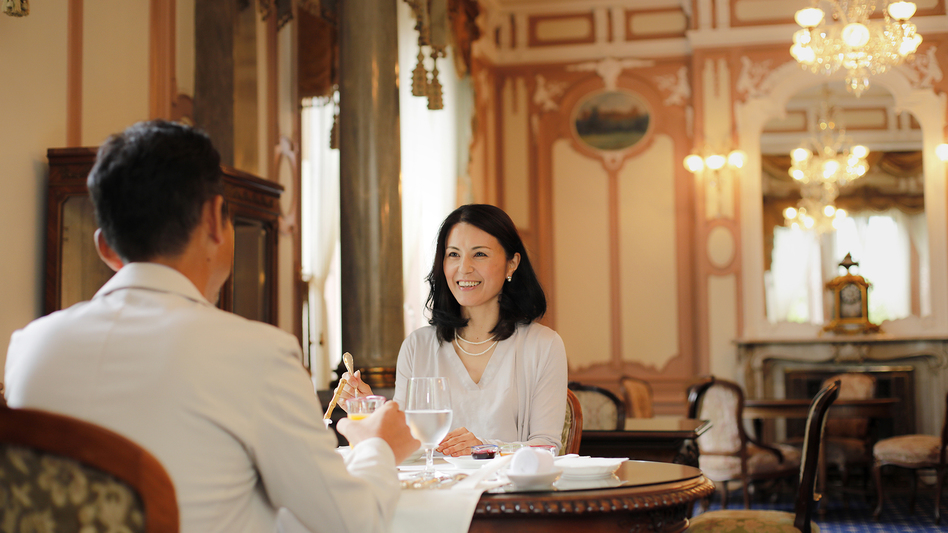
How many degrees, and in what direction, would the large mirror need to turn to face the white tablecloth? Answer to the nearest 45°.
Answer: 0° — it already faces it

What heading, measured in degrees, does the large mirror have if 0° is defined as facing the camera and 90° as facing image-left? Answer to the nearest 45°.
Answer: approximately 0°

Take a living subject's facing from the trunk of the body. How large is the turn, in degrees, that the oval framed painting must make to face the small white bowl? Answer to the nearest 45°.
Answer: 0° — it already faces it

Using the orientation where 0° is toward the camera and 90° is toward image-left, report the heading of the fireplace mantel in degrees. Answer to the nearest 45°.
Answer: approximately 0°

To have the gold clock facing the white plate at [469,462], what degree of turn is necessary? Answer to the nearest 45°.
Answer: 0° — it already faces it

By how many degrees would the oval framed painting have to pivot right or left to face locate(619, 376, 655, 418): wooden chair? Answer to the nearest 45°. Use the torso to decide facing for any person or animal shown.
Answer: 0° — it already faces it

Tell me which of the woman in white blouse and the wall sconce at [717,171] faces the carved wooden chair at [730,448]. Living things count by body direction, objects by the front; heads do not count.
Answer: the wall sconce

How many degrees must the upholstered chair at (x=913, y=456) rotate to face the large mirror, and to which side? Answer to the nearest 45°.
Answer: approximately 90° to its right

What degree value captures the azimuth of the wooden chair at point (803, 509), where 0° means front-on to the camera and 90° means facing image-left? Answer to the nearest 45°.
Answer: approximately 90°

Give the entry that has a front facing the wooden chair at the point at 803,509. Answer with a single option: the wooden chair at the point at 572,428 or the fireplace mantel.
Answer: the fireplace mantel
